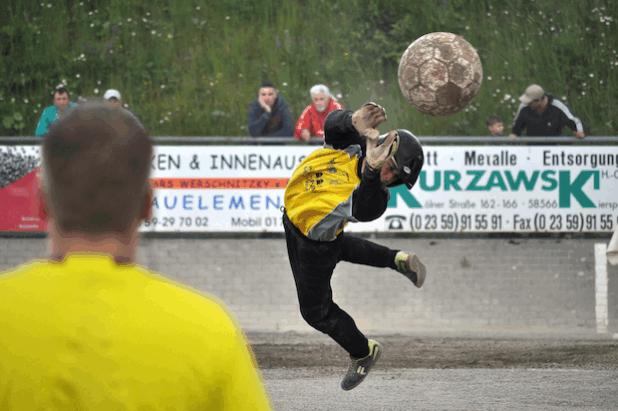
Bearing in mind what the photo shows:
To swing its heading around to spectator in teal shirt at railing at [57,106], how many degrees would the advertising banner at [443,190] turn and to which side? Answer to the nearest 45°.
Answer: approximately 90° to its right

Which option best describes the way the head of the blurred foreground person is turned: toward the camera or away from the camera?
away from the camera

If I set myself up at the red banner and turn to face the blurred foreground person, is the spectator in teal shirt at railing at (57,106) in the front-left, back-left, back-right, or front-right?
back-left

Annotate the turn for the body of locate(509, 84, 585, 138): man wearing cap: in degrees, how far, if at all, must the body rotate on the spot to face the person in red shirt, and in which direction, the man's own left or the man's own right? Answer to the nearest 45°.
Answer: approximately 45° to the man's own right

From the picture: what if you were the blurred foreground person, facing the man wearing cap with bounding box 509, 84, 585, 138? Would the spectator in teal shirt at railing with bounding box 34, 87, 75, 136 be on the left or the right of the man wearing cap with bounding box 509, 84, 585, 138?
left

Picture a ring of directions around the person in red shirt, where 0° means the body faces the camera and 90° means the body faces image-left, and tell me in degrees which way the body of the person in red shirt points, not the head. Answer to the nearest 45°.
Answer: approximately 0°

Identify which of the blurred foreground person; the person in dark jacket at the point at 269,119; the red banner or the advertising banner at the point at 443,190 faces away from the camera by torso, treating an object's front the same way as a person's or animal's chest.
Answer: the blurred foreground person

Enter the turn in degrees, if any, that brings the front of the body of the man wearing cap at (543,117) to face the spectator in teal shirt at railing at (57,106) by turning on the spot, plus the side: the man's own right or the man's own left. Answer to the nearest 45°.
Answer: approximately 45° to the man's own right

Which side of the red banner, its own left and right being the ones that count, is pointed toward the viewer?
front

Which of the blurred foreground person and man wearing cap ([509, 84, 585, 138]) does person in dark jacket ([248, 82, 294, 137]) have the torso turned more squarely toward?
the blurred foreground person

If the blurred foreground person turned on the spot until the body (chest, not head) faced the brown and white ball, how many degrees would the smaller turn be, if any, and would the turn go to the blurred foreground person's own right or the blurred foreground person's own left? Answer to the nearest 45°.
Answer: approximately 45° to the blurred foreground person's own right

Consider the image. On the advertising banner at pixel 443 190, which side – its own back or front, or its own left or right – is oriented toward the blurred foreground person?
front

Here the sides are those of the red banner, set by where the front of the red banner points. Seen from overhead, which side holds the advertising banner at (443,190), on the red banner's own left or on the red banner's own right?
on the red banner's own left

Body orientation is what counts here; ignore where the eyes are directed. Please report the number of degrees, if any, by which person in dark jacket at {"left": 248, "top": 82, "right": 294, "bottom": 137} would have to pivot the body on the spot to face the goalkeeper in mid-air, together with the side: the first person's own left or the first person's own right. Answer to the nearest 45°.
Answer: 0° — they already face them

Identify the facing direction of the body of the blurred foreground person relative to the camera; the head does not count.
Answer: away from the camera
